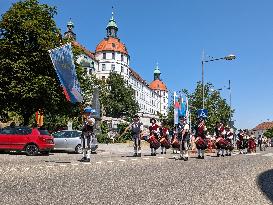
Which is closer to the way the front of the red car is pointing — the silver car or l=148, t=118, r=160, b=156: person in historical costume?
the silver car

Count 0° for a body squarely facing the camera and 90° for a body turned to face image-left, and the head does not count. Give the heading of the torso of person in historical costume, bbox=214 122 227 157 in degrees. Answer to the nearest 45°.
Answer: approximately 45°

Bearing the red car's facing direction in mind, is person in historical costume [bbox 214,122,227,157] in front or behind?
behind

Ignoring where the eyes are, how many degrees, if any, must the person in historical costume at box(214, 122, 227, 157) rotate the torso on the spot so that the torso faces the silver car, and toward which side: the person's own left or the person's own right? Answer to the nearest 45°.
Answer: approximately 45° to the person's own right

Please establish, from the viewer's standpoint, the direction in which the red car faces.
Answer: facing away from the viewer and to the left of the viewer

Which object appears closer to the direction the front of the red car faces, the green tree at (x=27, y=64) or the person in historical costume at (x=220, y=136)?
the green tree

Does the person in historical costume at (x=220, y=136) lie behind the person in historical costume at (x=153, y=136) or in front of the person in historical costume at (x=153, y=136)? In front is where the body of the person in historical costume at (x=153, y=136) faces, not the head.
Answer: behind
